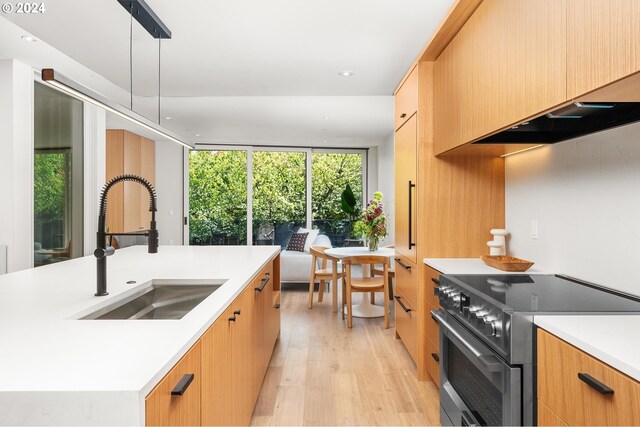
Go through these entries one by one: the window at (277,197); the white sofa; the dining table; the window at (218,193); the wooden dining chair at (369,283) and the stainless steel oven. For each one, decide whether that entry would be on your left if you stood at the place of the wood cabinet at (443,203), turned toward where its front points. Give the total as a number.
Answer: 1

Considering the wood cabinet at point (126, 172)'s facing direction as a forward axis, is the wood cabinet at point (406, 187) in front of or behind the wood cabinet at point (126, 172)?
in front

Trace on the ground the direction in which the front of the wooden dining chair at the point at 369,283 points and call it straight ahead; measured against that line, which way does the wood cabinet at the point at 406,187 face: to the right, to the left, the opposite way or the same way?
to the left

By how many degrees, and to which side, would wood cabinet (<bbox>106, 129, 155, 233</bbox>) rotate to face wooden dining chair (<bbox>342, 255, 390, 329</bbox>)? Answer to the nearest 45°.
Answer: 0° — it already faces it

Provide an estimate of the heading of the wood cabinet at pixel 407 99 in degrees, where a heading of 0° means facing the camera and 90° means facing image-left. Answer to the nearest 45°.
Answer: approximately 90°

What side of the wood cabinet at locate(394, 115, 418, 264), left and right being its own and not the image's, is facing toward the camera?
left

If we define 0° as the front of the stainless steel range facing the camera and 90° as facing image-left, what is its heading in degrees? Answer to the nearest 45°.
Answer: approximately 45°

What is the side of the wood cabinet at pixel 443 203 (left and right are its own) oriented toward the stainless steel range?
left

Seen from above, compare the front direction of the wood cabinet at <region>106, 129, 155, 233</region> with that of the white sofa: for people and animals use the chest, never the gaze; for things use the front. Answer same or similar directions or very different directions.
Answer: very different directions

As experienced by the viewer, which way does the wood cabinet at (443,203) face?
facing to the left of the viewer

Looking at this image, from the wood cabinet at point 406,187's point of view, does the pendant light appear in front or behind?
in front

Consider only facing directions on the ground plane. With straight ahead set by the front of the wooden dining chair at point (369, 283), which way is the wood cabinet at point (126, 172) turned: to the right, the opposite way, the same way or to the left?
to the right

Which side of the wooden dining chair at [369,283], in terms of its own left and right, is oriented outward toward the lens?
back

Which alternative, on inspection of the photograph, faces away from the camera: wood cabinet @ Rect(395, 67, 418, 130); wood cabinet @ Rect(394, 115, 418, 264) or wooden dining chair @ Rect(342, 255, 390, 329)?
the wooden dining chair

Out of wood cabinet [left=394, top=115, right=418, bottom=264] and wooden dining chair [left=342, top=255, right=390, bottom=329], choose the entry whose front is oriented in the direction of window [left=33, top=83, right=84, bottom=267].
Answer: the wood cabinet

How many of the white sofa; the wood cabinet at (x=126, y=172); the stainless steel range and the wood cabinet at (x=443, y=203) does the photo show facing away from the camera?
0

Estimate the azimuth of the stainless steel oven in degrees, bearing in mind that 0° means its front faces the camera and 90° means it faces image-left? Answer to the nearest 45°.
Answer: approximately 45°
